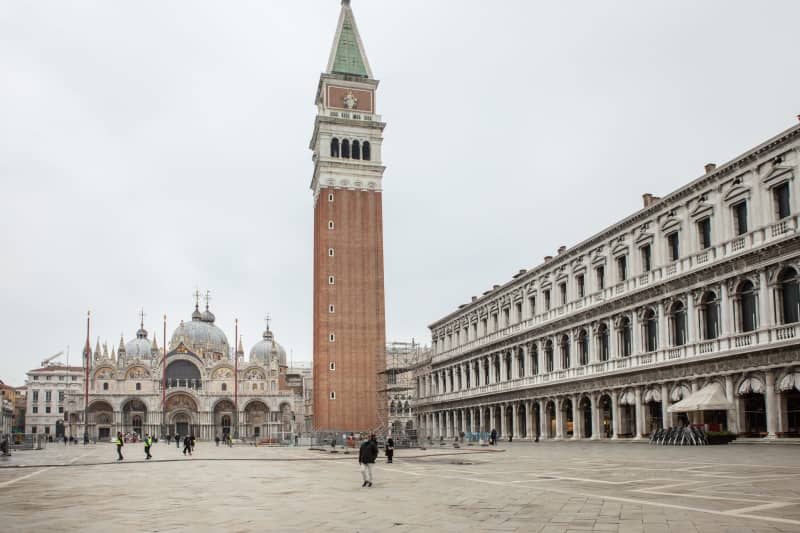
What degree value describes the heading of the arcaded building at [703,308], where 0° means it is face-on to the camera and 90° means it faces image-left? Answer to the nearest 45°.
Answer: approximately 45°

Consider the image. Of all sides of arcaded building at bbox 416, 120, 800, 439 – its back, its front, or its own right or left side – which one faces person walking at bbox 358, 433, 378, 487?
front
